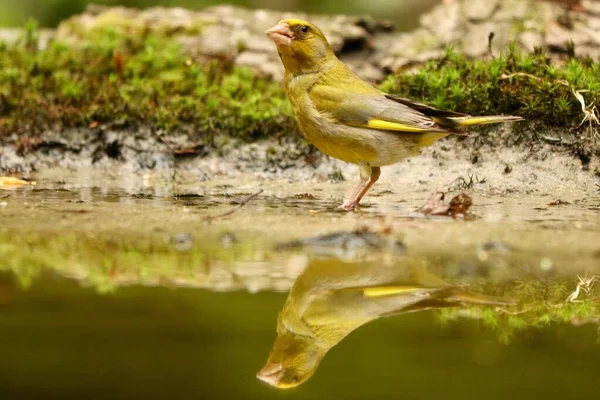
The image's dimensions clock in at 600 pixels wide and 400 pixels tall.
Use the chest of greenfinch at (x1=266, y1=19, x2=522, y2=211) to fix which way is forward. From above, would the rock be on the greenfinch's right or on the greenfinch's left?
on the greenfinch's right

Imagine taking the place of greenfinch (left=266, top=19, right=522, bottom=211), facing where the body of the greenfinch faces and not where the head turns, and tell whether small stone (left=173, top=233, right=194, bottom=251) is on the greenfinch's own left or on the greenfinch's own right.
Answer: on the greenfinch's own left

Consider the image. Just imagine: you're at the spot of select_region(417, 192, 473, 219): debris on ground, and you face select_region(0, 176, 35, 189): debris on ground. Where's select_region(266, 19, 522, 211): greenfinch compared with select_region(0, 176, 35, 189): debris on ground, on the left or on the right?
right

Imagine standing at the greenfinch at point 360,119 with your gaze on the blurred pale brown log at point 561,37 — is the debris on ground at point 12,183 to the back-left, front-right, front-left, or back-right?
back-left

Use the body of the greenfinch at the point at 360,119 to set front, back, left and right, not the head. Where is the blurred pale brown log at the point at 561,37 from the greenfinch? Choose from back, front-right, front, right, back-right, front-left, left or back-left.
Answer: back-right

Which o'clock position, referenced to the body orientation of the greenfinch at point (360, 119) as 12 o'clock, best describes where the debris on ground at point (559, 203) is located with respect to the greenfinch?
The debris on ground is roughly at 6 o'clock from the greenfinch.

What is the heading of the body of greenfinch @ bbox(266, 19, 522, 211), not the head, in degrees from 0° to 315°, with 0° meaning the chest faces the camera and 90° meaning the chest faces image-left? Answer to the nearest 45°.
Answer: approximately 90°

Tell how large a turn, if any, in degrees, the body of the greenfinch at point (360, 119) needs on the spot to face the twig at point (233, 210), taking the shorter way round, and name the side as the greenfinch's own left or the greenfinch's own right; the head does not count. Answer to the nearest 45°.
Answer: approximately 45° to the greenfinch's own left
